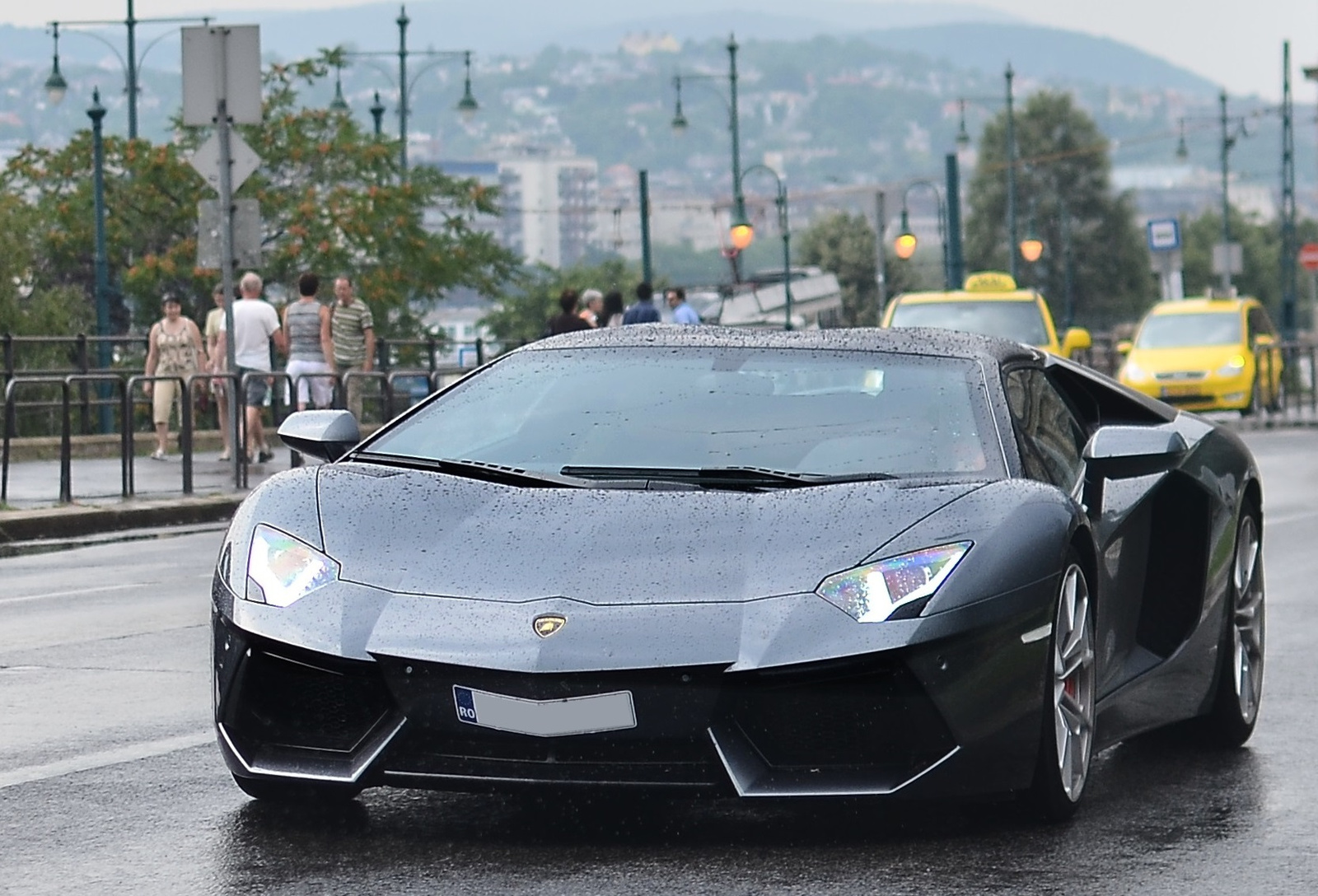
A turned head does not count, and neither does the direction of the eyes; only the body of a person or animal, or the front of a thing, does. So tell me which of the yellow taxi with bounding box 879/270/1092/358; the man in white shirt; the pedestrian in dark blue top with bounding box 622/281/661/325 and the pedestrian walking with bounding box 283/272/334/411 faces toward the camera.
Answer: the yellow taxi

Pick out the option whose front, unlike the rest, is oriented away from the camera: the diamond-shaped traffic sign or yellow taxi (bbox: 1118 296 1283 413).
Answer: the diamond-shaped traffic sign

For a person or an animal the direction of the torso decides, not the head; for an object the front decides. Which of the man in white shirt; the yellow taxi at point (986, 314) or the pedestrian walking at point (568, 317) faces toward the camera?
the yellow taxi

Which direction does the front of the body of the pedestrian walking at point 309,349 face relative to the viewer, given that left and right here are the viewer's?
facing away from the viewer

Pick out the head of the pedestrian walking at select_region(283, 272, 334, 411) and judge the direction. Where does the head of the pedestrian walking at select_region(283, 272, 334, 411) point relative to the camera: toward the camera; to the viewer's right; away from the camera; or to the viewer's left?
away from the camera

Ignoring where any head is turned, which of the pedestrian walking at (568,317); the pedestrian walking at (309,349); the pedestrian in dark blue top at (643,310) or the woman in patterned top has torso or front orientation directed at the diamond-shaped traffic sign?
the woman in patterned top

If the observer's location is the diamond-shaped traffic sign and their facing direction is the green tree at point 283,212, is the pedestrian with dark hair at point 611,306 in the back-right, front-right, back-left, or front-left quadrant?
front-right

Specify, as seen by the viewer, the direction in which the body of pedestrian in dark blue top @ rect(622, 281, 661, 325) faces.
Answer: away from the camera

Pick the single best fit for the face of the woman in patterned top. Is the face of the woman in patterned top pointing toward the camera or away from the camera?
toward the camera

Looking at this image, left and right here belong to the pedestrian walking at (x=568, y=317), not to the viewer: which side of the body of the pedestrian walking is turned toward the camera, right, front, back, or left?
back

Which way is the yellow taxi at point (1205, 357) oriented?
toward the camera

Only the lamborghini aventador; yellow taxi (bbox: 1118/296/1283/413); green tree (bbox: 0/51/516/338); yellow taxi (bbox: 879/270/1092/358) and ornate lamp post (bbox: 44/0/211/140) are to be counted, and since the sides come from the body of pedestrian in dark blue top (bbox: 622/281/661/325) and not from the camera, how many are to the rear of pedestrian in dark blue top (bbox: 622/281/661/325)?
1

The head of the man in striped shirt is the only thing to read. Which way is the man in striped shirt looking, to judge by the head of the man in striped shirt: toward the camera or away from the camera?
toward the camera

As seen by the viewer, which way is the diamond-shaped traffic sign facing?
away from the camera
